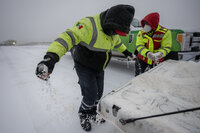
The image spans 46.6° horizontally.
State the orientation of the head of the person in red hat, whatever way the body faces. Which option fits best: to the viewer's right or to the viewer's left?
to the viewer's left

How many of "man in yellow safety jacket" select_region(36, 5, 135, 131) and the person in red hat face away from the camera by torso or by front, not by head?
0

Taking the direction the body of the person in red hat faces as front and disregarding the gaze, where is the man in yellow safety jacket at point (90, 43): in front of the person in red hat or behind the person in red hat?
in front
